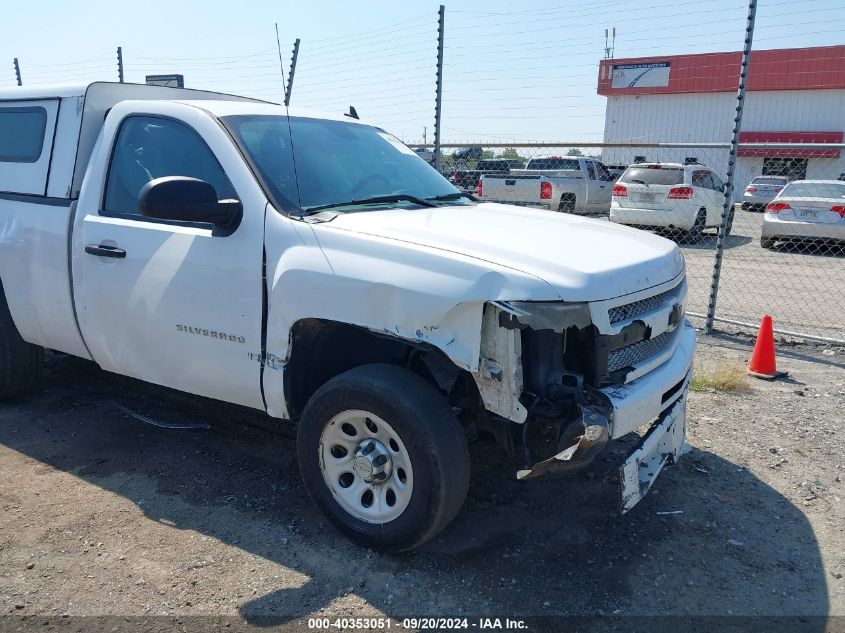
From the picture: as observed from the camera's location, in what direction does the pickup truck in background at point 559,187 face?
facing away from the viewer and to the right of the viewer

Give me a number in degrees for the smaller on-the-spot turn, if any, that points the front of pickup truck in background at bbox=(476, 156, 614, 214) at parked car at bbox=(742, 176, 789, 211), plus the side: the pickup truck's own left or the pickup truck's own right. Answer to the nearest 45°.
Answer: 0° — it already faces it

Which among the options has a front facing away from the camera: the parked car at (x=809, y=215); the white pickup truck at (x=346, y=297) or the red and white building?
the parked car

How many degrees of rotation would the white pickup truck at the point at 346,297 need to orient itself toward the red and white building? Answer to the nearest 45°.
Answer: approximately 90° to its left

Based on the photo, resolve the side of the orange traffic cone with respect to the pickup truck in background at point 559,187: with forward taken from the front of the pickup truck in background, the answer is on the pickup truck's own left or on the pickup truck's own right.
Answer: on the pickup truck's own right

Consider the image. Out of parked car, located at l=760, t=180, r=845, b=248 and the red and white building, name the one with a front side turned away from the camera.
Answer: the parked car

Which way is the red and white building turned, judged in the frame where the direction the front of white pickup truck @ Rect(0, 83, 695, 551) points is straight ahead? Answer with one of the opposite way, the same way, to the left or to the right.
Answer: to the right

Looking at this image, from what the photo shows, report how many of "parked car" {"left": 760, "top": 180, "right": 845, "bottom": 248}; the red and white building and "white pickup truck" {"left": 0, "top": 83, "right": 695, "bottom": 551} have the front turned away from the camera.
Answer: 1

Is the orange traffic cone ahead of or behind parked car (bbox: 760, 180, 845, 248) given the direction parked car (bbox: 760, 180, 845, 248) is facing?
behind

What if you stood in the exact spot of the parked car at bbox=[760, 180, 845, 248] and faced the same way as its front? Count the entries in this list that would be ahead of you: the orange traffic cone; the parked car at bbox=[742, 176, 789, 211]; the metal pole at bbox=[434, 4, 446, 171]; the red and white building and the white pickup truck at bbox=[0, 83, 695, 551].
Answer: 2

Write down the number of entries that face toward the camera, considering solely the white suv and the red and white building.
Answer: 1

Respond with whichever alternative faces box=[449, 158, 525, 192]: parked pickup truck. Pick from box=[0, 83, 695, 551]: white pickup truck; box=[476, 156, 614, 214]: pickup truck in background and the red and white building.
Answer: the red and white building

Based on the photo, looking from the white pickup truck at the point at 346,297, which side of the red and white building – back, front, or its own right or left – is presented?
front
